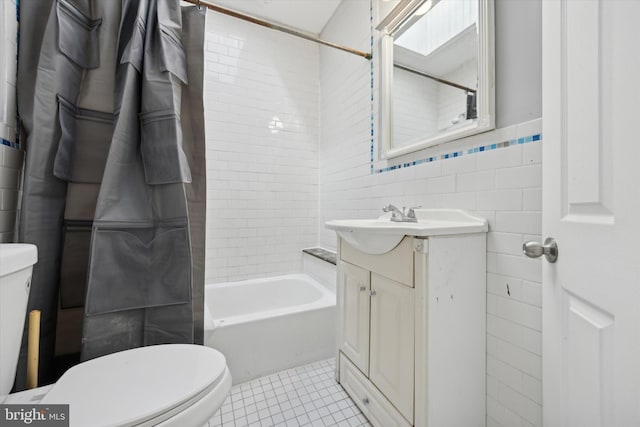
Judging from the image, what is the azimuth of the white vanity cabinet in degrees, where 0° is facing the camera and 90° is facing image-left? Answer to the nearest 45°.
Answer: approximately 45°

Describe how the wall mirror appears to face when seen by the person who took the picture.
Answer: facing the viewer and to the left of the viewer

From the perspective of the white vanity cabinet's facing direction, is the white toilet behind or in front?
in front

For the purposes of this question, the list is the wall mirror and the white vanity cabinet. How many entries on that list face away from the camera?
0

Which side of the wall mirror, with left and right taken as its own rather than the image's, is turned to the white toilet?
front

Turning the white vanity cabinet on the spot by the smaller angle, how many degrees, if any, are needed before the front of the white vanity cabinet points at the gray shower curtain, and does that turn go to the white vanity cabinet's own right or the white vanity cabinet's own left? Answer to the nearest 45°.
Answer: approximately 45° to the white vanity cabinet's own right
